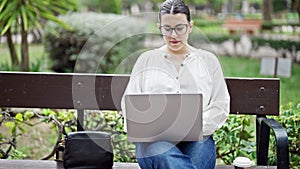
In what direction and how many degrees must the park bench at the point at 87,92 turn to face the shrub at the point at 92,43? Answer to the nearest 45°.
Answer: approximately 180°

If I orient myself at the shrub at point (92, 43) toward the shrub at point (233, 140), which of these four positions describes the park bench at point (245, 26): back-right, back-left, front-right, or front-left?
back-left

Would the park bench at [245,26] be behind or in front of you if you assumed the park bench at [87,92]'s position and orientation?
behind

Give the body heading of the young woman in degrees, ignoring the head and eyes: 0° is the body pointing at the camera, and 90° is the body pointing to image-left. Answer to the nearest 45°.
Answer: approximately 0°

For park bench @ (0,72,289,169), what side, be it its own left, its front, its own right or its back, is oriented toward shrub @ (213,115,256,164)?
back
